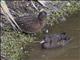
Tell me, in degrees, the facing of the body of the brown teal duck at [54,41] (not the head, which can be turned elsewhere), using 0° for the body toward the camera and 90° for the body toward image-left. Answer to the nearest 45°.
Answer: approximately 90°

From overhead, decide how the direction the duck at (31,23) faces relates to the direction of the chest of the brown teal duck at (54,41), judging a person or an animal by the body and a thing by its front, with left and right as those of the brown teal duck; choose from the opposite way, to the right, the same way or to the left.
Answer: the opposite way

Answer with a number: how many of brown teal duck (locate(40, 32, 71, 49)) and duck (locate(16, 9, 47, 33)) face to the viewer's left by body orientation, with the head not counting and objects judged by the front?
1

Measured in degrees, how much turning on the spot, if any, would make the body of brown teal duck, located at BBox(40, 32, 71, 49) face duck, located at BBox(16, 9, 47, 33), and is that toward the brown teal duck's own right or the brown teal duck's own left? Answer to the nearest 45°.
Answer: approximately 45° to the brown teal duck's own right
